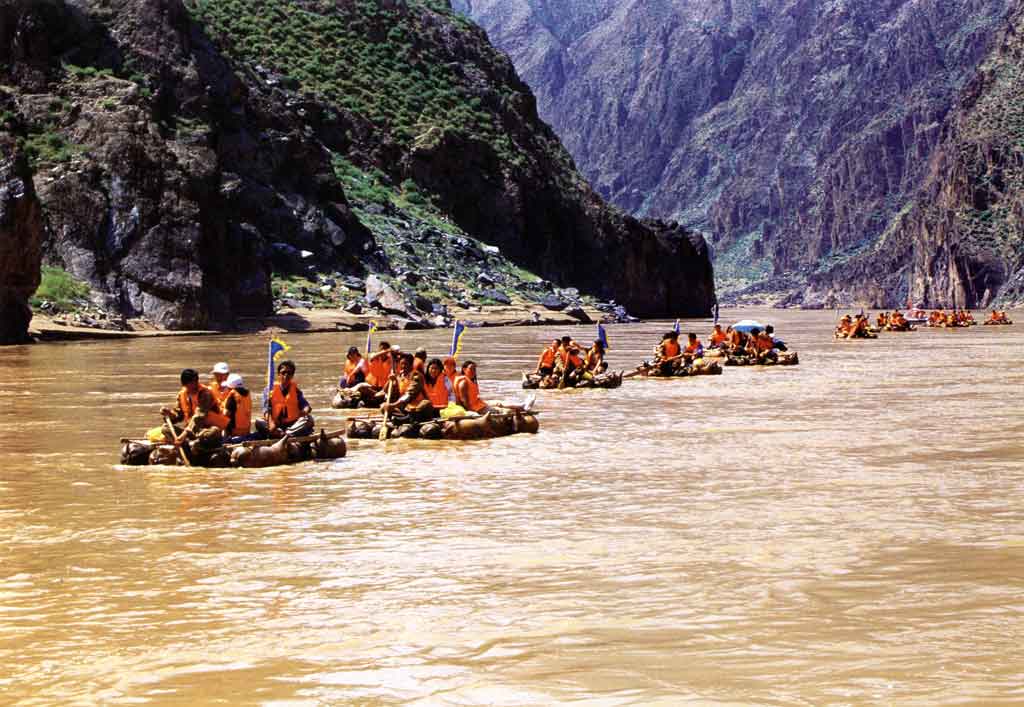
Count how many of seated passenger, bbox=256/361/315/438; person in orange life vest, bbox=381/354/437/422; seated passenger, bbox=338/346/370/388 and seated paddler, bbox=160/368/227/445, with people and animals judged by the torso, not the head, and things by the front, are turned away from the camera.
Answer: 0

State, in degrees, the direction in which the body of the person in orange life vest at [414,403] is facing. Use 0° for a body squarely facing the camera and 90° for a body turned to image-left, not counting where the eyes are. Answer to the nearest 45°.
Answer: approximately 45°

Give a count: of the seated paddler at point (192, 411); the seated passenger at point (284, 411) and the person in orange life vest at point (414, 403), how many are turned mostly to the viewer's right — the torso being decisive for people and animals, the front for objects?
0

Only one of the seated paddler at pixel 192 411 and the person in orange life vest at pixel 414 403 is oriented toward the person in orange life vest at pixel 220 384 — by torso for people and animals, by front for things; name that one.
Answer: the person in orange life vest at pixel 414 403

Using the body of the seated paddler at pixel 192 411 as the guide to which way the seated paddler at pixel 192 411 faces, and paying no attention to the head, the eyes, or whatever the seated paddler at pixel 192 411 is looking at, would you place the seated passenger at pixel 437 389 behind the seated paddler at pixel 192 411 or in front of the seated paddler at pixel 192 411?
behind

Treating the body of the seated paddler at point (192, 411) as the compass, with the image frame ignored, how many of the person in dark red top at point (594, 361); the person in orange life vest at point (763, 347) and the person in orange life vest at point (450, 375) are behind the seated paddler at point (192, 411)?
3

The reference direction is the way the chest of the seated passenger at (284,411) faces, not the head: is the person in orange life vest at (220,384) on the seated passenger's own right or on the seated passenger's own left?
on the seated passenger's own right

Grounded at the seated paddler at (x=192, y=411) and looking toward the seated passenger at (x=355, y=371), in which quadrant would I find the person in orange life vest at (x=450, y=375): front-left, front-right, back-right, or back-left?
front-right

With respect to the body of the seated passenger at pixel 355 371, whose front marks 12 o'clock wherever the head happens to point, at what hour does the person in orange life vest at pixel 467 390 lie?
The person in orange life vest is roughly at 10 o'clock from the seated passenger.

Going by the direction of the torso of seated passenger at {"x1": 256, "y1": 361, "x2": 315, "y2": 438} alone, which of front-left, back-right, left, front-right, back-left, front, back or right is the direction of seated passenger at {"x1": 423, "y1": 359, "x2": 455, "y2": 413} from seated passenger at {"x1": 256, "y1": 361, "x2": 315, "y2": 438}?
back-left

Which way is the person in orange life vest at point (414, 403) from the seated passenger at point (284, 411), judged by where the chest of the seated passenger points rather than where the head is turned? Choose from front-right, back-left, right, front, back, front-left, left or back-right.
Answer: back-left

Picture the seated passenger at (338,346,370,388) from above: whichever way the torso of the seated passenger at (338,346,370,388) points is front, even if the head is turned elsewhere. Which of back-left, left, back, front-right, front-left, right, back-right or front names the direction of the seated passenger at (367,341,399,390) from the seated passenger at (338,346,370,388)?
left
